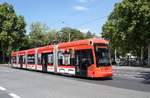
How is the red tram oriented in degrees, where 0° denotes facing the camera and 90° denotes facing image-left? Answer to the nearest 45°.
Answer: approximately 315°
